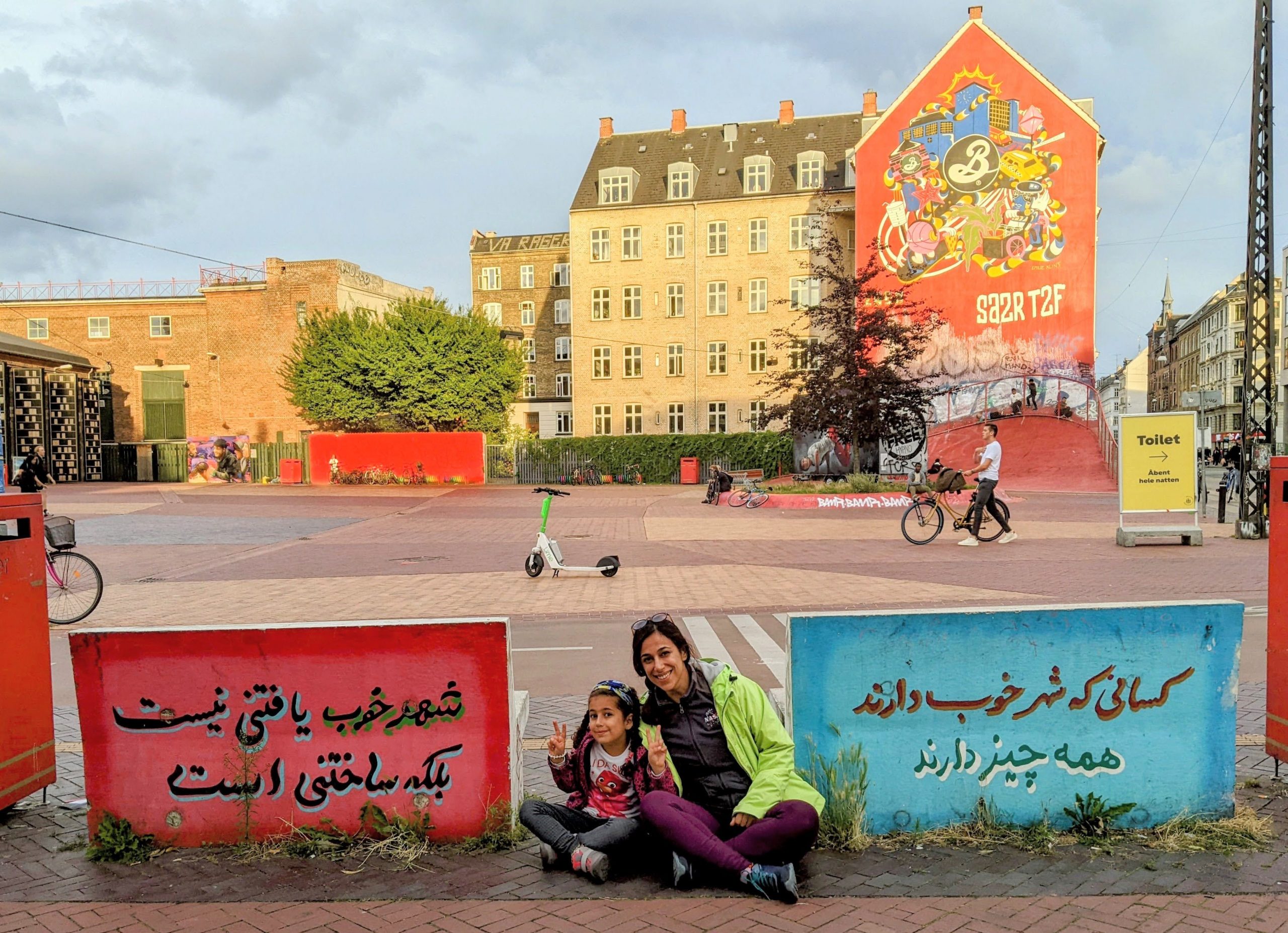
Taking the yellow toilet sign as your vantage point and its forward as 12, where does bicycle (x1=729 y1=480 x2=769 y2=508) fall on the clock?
The bicycle is roughly at 4 o'clock from the yellow toilet sign.

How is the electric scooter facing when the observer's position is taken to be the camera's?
facing to the left of the viewer

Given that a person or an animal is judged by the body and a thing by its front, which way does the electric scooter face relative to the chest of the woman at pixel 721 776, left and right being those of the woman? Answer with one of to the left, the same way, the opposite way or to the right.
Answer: to the right

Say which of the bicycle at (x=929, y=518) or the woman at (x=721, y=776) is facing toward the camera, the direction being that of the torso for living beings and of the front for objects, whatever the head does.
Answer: the woman

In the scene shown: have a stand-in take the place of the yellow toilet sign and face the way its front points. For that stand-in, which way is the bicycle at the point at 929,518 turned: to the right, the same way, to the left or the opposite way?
to the right

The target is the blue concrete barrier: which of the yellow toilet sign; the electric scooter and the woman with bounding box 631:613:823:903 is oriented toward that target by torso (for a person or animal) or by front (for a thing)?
the yellow toilet sign

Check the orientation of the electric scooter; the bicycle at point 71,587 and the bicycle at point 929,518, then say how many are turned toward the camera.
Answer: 0

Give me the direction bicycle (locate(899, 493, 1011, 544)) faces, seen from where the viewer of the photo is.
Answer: facing to the left of the viewer

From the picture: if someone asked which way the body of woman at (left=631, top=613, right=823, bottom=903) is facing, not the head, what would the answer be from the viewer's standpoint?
toward the camera

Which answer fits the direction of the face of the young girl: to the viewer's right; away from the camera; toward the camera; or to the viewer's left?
toward the camera

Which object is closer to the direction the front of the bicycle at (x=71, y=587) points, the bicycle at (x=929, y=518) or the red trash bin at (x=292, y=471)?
the bicycle

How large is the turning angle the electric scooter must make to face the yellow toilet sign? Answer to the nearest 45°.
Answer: approximately 180°

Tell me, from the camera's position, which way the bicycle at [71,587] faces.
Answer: facing to the right of the viewer

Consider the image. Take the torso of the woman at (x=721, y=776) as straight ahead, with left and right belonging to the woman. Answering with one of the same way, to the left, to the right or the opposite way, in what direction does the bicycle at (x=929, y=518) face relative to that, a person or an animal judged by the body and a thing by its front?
to the right

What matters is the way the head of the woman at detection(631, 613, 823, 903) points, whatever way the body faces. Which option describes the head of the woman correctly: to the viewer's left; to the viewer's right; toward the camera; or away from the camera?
toward the camera

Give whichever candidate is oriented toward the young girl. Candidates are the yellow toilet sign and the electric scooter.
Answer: the yellow toilet sign

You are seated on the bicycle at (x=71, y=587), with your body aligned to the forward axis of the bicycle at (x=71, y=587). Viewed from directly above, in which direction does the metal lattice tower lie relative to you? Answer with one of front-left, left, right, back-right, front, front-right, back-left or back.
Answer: front
